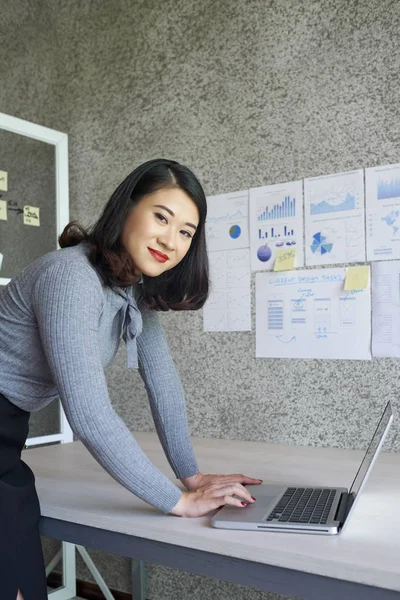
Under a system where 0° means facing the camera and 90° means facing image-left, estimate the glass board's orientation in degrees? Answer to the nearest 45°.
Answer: approximately 315°

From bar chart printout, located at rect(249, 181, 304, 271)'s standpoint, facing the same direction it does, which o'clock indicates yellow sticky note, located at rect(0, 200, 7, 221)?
The yellow sticky note is roughly at 2 o'clock from the bar chart printout.

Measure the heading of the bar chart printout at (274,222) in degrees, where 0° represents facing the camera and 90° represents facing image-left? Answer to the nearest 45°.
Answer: approximately 45°

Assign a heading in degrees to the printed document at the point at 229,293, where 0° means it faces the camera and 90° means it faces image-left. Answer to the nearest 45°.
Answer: approximately 0°

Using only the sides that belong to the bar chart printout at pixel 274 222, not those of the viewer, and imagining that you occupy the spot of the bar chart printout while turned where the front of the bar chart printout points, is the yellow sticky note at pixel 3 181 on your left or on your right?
on your right

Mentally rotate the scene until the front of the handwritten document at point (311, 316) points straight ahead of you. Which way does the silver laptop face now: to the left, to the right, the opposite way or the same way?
to the right

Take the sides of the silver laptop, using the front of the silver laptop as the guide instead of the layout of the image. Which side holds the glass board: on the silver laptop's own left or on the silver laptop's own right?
on the silver laptop's own right
